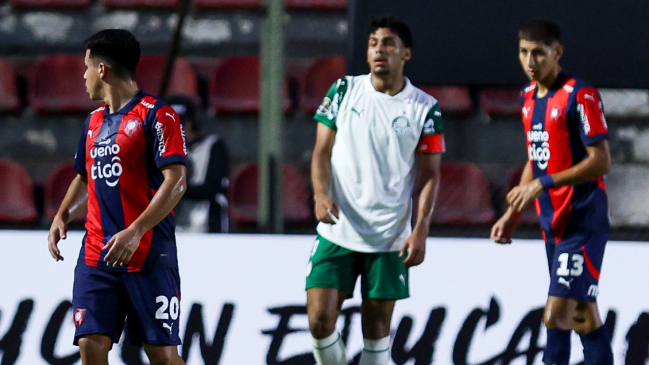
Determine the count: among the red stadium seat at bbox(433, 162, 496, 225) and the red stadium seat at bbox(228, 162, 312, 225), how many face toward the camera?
2

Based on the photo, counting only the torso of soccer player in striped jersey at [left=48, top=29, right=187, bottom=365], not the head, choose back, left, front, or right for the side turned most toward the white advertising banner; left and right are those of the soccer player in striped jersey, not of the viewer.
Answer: back

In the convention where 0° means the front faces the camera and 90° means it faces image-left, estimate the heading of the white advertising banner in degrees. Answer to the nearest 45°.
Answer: approximately 0°

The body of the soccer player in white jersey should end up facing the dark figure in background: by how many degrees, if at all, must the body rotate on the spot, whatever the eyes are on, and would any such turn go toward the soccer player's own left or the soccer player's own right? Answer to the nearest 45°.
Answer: approximately 135° to the soccer player's own right

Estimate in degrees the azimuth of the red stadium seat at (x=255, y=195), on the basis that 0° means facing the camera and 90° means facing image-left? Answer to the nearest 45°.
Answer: approximately 0°

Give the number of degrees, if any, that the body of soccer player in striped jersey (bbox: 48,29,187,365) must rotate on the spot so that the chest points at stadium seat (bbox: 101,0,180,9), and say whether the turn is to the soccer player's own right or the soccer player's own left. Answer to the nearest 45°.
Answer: approximately 135° to the soccer player's own right

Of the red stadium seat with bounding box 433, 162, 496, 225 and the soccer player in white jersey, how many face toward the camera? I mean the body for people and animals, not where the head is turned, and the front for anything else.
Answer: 2
